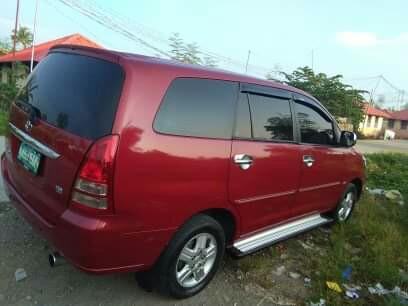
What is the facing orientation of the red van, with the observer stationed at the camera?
facing away from the viewer and to the right of the viewer
